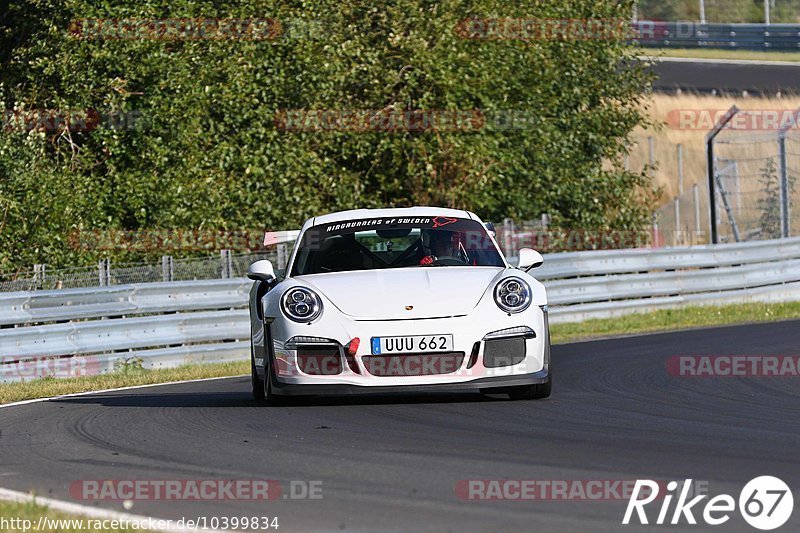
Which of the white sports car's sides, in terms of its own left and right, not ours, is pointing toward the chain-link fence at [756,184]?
back

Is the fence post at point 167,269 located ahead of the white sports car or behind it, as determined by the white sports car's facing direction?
behind

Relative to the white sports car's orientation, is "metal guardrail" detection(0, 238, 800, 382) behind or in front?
behind

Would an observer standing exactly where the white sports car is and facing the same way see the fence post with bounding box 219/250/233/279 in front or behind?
behind

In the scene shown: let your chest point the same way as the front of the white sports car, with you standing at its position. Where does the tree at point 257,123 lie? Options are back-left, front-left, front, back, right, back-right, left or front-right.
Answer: back

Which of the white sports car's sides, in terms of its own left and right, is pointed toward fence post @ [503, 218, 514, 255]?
back

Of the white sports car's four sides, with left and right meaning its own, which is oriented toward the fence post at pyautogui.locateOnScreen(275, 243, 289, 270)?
back

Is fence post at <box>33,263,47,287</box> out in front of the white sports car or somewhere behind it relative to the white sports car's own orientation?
behind

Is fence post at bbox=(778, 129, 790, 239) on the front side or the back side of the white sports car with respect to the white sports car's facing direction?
on the back side

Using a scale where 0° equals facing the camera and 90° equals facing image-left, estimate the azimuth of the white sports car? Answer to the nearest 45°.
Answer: approximately 0°
